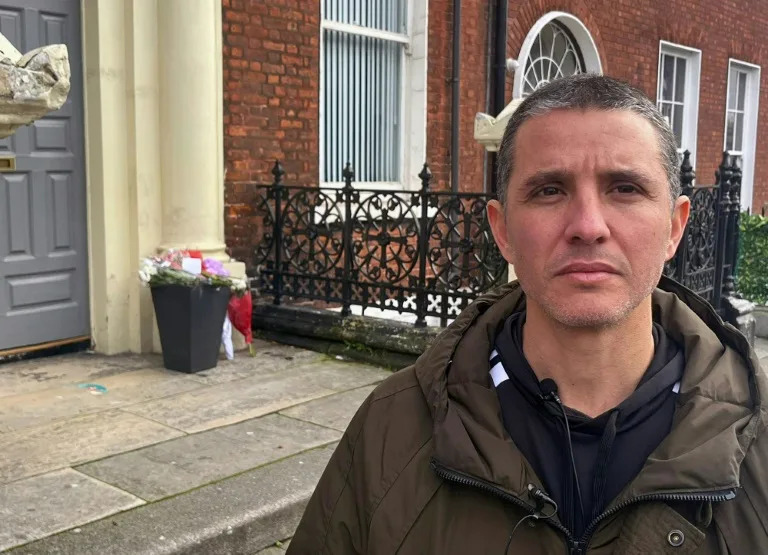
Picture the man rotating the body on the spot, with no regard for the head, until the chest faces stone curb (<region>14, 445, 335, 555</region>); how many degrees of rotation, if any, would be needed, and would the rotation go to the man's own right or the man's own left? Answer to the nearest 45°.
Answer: approximately 135° to the man's own right

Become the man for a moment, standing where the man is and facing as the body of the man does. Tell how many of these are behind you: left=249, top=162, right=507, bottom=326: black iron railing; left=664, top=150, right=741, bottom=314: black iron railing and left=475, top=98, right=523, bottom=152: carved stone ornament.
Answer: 3

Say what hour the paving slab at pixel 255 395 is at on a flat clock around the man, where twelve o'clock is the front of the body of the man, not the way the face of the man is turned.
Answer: The paving slab is roughly at 5 o'clock from the man.

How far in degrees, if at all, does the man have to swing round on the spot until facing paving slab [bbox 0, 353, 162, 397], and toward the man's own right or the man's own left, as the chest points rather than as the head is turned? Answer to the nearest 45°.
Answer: approximately 135° to the man's own right

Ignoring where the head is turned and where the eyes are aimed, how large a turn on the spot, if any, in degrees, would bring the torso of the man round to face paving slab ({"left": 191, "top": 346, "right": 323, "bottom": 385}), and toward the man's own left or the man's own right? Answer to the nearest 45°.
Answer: approximately 135° to the man's own right

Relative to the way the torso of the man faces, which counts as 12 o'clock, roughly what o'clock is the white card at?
The white card is roughly at 5 o'clock from the man.

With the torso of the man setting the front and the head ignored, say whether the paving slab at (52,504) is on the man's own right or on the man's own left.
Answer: on the man's own right

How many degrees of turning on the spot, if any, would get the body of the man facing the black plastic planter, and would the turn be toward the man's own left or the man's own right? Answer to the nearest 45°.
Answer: approximately 135° to the man's own right

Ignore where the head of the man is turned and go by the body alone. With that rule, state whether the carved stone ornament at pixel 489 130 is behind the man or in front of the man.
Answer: behind

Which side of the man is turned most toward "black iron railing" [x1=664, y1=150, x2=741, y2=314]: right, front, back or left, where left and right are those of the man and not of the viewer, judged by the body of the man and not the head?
back

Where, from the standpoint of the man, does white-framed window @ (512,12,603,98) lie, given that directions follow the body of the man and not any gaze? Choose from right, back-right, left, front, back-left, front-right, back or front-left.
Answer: back

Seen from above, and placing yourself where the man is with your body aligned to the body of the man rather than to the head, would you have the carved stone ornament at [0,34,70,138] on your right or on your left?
on your right

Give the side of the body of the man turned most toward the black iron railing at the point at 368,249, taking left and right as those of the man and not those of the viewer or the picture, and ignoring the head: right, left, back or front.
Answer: back

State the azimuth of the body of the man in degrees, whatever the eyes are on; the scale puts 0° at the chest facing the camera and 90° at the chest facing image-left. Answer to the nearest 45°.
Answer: approximately 0°

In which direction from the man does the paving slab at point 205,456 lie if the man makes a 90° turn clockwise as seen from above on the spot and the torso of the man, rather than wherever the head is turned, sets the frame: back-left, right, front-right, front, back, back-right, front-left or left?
front-right
